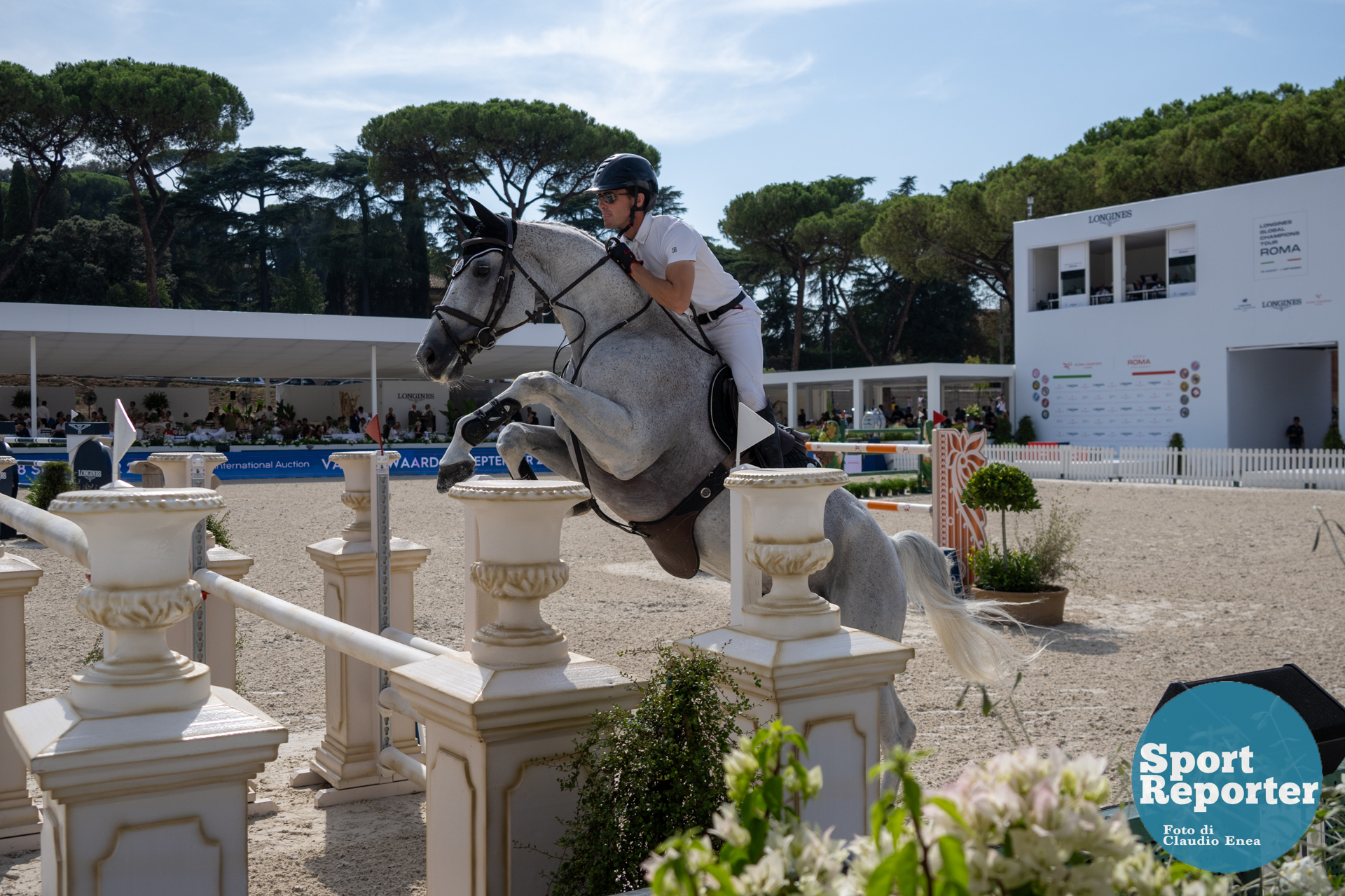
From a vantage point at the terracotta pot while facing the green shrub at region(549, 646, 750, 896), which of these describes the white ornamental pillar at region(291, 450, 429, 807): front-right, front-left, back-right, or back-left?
front-right

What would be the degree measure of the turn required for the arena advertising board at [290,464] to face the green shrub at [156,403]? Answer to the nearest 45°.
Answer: approximately 180°

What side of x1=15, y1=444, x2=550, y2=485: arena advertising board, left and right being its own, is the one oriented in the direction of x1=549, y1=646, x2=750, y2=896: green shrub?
front

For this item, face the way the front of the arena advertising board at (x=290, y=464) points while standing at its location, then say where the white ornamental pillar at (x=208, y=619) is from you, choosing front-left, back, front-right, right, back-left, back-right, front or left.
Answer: front

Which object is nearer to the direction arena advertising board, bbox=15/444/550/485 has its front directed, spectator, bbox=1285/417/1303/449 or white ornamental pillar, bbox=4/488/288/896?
the white ornamental pillar

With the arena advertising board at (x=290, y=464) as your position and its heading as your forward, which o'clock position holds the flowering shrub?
The flowering shrub is roughly at 12 o'clock from the arena advertising board.

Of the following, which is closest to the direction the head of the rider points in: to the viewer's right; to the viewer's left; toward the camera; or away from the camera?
to the viewer's left

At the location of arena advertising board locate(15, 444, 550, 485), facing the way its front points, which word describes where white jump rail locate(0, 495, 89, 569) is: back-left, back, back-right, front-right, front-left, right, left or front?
front

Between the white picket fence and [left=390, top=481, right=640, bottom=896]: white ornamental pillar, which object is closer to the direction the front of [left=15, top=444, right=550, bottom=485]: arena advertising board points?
the white ornamental pillar

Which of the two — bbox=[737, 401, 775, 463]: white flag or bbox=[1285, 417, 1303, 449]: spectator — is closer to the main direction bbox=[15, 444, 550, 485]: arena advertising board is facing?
the white flag

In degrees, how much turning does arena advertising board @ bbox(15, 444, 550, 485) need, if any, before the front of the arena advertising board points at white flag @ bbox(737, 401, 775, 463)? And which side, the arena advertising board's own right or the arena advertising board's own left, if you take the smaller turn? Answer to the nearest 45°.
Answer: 0° — it already faces it

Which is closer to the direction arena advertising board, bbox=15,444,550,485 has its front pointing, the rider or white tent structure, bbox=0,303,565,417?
the rider

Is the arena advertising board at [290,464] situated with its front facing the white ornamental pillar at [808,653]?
yes

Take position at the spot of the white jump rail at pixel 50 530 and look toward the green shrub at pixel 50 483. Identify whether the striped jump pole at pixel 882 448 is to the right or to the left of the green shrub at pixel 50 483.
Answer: right

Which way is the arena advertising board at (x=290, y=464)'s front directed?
toward the camera

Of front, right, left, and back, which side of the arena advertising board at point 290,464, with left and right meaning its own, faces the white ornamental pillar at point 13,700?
front

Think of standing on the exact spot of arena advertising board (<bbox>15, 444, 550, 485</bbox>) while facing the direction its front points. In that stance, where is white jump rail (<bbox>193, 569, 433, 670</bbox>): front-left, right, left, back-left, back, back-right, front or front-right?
front
